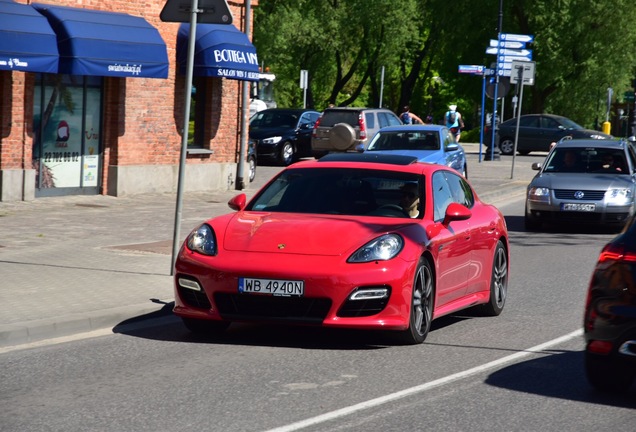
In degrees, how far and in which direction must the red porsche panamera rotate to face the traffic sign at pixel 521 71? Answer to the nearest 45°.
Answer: approximately 135° to its right

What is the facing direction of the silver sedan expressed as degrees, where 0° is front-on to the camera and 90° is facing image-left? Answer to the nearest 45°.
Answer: approximately 0°

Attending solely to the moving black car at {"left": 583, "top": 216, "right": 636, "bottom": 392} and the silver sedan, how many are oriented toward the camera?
1

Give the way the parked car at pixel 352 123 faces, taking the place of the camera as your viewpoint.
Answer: facing away from the viewer and to the right of the viewer

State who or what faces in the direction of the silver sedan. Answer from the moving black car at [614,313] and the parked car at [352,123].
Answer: the moving black car at [614,313]

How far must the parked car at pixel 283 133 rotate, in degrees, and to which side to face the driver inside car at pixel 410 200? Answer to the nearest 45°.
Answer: approximately 45° to its left

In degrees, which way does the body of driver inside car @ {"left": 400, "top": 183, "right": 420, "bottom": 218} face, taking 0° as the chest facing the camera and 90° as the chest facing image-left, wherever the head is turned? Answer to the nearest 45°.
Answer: approximately 45°

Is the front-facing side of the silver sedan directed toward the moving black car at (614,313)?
yes

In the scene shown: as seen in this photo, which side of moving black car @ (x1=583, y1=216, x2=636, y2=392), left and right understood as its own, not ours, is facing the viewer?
back
